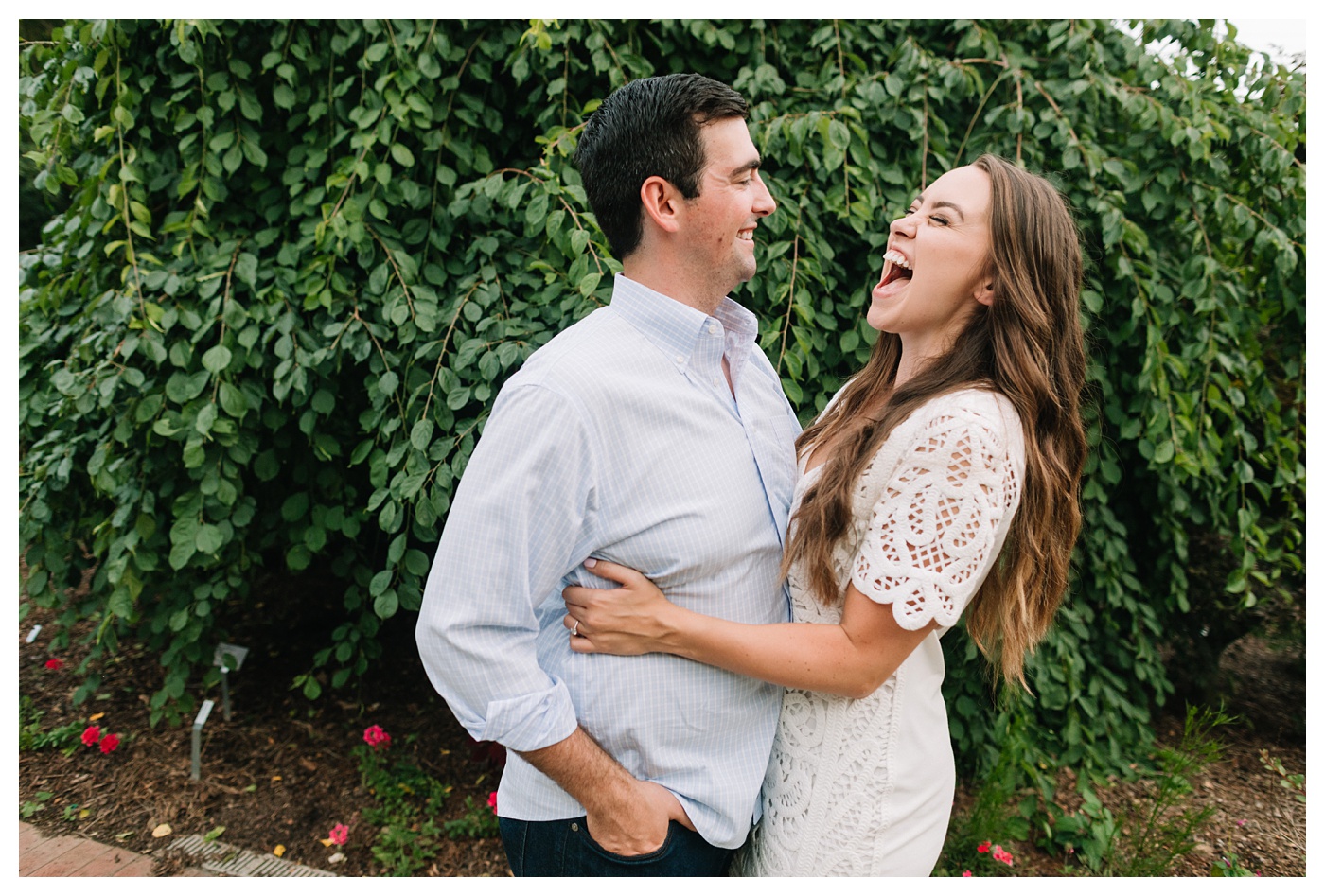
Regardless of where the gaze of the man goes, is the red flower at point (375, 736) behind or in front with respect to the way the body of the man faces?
behind

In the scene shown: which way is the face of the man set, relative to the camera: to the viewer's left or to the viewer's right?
to the viewer's right

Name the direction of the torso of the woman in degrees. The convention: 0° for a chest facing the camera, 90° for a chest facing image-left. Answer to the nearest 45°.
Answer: approximately 90°

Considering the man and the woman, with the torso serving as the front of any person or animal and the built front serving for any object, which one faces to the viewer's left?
the woman

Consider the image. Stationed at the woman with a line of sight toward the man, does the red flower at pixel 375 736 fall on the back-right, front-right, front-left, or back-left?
front-right

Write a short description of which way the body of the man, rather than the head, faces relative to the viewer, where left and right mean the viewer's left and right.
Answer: facing the viewer and to the right of the viewer

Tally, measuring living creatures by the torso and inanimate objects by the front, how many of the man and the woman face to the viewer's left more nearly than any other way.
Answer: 1
